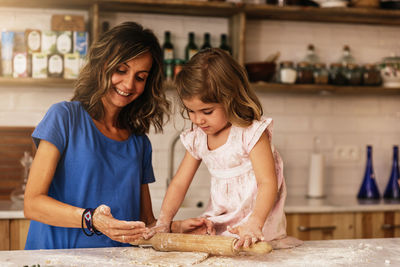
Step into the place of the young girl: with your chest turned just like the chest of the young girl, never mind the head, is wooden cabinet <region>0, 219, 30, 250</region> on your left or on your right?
on your right

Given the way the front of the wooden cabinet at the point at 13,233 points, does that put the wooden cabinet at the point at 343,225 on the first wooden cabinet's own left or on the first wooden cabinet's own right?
on the first wooden cabinet's own left

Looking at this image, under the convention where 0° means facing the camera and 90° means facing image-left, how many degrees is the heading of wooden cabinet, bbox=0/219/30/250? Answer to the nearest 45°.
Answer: approximately 0°

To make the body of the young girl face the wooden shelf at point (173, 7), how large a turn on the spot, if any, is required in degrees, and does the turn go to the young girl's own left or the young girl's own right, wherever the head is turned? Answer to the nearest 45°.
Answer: approximately 135° to the young girl's own right

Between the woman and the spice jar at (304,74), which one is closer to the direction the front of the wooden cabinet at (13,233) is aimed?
the woman

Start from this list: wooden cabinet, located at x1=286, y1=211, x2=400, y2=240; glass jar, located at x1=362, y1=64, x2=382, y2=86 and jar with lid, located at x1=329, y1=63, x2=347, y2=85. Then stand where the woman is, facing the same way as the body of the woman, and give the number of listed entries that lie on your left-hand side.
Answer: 3

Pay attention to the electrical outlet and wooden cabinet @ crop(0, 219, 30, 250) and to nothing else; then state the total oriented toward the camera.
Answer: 2

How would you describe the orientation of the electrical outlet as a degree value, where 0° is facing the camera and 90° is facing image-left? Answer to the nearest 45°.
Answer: approximately 0°

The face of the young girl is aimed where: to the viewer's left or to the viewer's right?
to the viewer's left
